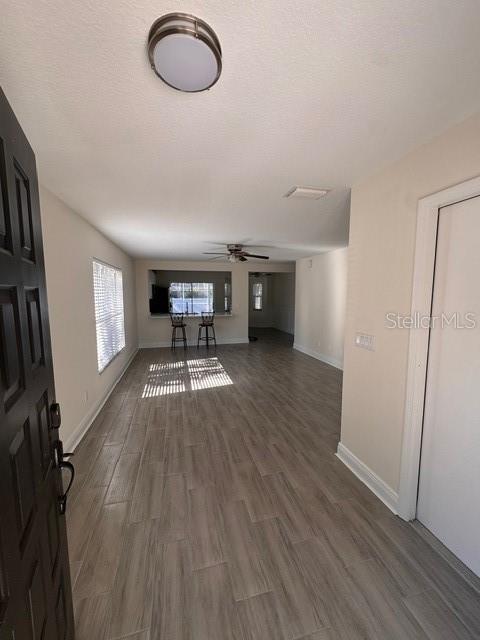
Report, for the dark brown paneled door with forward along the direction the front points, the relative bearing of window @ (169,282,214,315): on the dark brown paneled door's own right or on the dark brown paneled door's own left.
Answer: on the dark brown paneled door's own left

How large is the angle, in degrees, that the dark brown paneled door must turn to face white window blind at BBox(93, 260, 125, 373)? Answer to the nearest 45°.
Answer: approximately 90° to its left

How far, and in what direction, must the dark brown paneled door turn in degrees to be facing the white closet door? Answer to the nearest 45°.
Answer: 0° — it already faces it

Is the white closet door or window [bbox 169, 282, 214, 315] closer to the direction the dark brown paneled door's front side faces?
the white closet door

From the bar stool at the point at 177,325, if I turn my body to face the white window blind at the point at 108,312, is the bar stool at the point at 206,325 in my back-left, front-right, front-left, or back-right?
back-left

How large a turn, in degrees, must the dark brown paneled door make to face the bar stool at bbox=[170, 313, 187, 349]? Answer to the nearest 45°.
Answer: approximately 45° to its left

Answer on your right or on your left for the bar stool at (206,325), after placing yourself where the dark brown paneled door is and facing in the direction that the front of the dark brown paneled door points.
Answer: on your left

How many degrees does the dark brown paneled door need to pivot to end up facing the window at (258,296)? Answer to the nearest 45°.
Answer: approximately 45° to its left

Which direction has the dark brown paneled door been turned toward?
to the viewer's right
